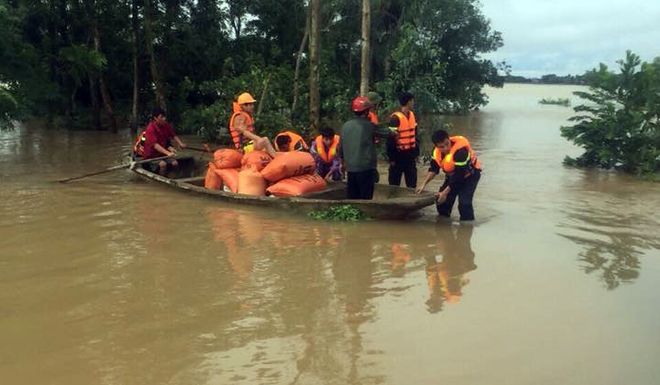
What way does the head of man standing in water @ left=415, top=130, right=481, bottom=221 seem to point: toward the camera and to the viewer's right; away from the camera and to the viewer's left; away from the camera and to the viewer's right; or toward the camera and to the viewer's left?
toward the camera and to the viewer's left

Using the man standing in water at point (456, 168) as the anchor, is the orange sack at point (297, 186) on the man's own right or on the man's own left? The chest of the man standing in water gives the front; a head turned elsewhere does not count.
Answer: on the man's own right

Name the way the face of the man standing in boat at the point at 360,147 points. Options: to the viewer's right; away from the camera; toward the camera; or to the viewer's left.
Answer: away from the camera

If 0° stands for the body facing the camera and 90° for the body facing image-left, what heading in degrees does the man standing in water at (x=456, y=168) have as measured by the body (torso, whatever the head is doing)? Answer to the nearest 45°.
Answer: approximately 45°

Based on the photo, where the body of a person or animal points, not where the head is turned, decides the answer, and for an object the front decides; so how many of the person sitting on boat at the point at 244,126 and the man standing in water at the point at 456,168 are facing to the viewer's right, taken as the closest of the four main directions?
1

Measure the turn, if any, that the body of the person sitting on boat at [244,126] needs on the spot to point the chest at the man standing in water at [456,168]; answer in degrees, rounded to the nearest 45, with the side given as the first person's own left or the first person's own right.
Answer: approximately 45° to the first person's own right

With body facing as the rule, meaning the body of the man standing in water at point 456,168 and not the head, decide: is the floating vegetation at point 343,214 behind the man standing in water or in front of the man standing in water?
in front

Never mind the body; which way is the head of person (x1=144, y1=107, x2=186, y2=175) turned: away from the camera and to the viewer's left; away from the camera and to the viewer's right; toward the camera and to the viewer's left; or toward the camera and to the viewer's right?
toward the camera and to the viewer's right

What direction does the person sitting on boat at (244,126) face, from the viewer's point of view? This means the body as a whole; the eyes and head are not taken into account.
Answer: to the viewer's right

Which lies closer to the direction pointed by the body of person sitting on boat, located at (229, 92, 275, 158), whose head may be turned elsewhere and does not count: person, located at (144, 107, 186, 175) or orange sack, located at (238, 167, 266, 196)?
the orange sack

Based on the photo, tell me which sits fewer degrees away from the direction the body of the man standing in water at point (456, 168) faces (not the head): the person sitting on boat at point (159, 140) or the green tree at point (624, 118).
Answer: the person sitting on boat
